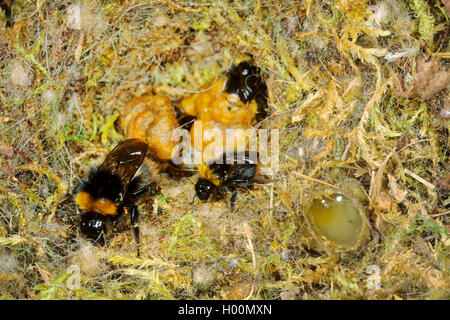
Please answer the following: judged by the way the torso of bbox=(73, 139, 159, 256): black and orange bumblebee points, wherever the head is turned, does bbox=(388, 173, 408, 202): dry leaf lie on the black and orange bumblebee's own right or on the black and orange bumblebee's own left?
on the black and orange bumblebee's own left

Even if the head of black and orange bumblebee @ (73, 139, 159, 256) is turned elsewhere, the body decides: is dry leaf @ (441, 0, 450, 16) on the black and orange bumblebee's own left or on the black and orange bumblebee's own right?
on the black and orange bumblebee's own left

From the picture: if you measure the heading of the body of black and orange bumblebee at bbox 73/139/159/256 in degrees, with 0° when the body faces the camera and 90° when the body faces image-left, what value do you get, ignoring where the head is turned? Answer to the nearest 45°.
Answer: approximately 45°
